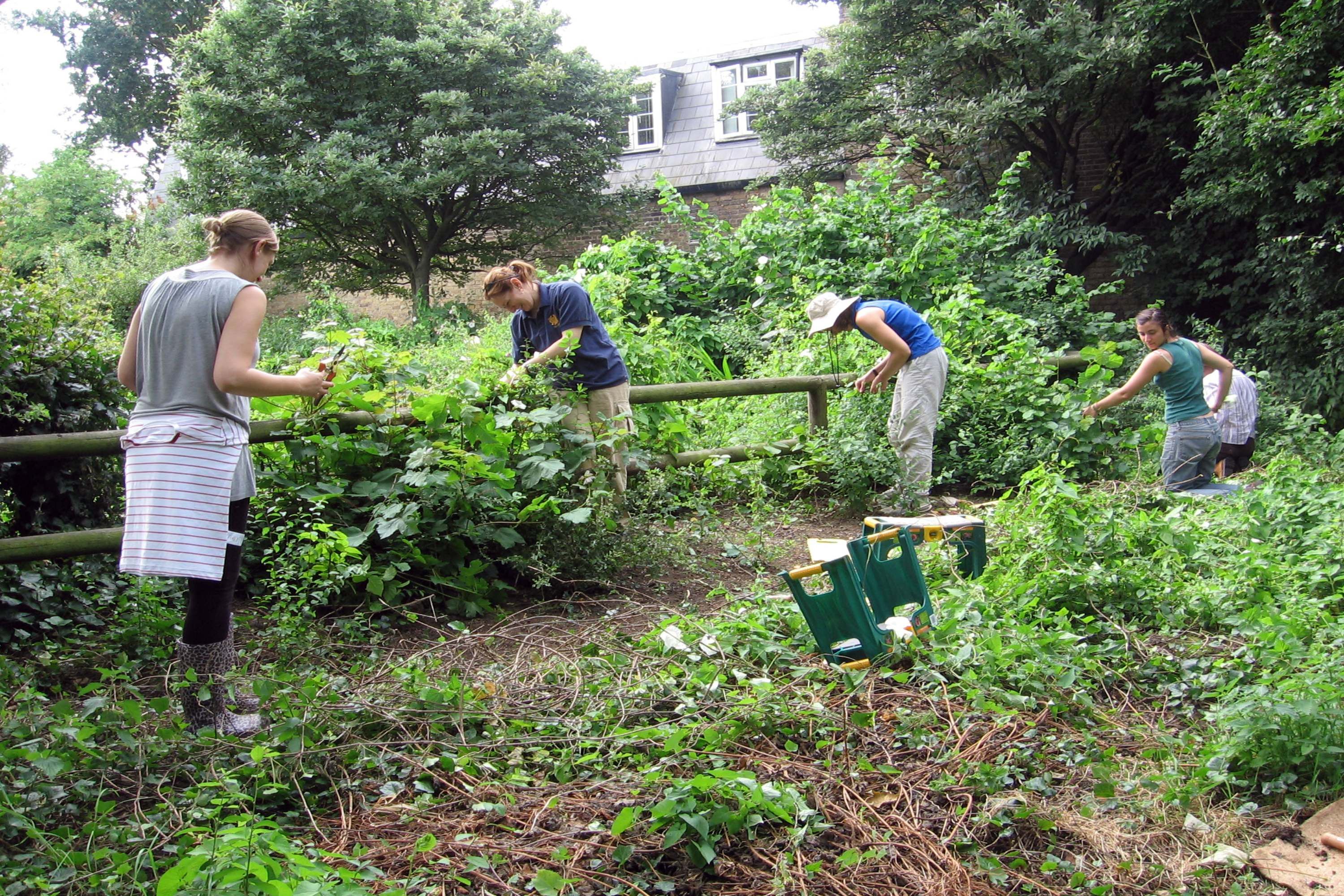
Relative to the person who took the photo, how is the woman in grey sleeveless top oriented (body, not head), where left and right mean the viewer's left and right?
facing away from the viewer and to the right of the viewer

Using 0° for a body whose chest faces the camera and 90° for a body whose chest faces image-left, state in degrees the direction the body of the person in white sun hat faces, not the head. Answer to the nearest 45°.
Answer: approximately 90°

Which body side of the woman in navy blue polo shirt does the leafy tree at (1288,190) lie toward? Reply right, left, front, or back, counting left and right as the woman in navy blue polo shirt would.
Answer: back

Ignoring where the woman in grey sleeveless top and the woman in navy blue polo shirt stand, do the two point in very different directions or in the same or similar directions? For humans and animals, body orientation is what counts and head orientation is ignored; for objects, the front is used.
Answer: very different directions

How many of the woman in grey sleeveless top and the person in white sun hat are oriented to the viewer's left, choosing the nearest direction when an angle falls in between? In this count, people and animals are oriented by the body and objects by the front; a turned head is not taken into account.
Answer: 1

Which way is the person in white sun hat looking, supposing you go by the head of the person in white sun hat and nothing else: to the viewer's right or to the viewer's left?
to the viewer's left

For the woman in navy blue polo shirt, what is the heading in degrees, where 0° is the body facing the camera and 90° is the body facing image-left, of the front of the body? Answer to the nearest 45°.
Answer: approximately 45°

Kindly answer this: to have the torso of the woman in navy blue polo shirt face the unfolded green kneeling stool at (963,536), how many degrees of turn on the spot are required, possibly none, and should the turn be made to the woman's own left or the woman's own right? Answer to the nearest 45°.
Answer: approximately 90° to the woman's own left

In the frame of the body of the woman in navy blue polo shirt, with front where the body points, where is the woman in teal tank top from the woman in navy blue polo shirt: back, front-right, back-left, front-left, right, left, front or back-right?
back-left
